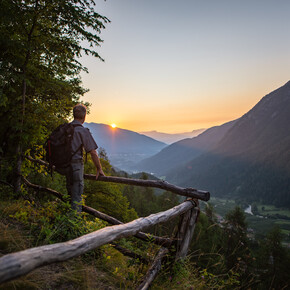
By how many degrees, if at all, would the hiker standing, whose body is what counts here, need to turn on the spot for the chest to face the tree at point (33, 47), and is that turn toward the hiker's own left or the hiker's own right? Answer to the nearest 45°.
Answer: approximately 90° to the hiker's own left

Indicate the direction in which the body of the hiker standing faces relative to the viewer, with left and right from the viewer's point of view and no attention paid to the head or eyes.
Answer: facing away from the viewer and to the right of the viewer
